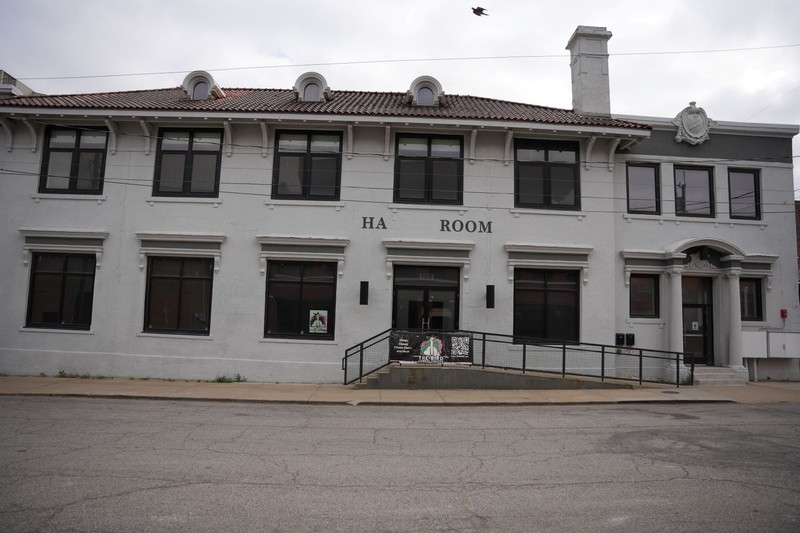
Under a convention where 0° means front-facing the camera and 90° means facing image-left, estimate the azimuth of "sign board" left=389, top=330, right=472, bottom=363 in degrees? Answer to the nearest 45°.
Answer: approximately 0°

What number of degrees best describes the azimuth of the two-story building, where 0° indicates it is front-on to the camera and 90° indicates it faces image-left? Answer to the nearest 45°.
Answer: approximately 0°

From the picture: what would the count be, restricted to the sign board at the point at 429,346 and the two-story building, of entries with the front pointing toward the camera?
2
